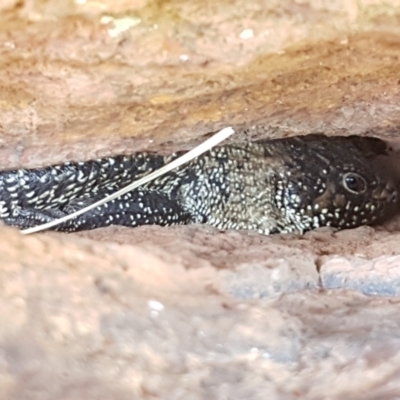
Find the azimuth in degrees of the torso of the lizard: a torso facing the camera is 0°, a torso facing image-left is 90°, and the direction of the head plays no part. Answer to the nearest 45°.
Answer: approximately 270°
